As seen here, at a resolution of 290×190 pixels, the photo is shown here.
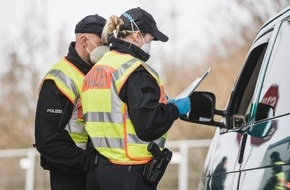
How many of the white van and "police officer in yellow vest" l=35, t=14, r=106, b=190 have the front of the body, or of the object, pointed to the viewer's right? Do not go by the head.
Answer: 1

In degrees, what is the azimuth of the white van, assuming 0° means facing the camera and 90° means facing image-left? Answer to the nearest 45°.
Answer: approximately 135°

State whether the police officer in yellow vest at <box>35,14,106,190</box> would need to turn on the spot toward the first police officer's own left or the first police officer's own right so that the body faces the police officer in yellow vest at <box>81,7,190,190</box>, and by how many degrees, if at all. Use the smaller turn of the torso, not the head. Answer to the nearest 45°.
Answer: approximately 45° to the first police officer's own right

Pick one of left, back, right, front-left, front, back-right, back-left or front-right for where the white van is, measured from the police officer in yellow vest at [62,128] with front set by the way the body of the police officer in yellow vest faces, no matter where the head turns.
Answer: front-right

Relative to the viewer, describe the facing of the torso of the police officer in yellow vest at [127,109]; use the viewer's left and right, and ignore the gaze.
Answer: facing away from the viewer and to the right of the viewer

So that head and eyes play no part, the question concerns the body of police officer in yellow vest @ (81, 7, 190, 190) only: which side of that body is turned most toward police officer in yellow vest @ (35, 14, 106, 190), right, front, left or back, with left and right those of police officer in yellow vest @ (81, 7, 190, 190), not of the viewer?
left

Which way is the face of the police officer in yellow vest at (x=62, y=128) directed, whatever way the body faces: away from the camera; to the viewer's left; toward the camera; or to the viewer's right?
to the viewer's right

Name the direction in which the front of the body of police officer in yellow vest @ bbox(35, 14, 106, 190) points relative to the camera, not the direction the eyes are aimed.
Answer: to the viewer's right

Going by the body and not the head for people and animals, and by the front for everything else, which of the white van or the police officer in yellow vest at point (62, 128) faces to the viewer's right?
the police officer in yellow vest
